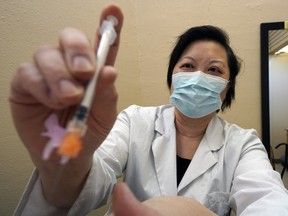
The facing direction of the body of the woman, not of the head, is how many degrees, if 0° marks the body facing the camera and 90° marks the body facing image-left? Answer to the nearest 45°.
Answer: approximately 0°
